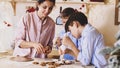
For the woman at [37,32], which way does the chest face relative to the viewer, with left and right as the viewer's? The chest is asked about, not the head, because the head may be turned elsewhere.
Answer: facing the viewer and to the right of the viewer

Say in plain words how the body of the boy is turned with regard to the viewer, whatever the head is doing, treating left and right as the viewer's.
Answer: facing to the left of the viewer

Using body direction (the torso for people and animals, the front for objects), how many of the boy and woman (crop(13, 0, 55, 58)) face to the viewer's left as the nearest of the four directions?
1

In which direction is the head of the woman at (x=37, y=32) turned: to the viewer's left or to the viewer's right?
to the viewer's right
